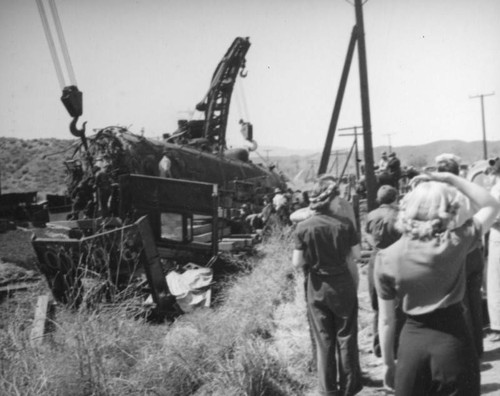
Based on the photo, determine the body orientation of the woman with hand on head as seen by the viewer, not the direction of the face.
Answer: away from the camera

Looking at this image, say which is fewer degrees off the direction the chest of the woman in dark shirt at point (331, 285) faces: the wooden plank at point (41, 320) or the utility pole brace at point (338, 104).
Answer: the utility pole brace

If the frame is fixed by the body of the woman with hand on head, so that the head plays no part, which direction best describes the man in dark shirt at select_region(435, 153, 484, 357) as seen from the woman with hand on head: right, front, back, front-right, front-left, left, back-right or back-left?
front

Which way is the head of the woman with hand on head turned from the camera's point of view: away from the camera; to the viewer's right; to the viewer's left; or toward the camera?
away from the camera

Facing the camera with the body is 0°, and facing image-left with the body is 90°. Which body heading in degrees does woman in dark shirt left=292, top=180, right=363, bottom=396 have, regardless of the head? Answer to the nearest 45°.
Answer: approximately 180°

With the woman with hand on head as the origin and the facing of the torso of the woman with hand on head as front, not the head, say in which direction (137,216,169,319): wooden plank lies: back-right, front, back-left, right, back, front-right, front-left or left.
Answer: front-left

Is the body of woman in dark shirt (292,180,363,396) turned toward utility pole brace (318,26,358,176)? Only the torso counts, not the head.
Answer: yes

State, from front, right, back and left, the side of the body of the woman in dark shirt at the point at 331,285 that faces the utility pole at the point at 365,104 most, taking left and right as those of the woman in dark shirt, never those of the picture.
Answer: front

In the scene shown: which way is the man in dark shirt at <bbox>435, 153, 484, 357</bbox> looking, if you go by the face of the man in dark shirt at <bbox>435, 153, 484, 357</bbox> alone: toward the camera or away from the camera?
away from the camera

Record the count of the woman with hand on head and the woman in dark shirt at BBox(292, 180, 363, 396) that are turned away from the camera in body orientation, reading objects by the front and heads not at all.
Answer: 2

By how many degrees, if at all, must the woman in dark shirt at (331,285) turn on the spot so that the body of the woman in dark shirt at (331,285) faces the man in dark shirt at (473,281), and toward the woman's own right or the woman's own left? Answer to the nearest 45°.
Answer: approximately 45° to the woman's own right

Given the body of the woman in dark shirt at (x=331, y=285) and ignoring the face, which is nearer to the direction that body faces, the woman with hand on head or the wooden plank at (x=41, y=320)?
the wooden plank
